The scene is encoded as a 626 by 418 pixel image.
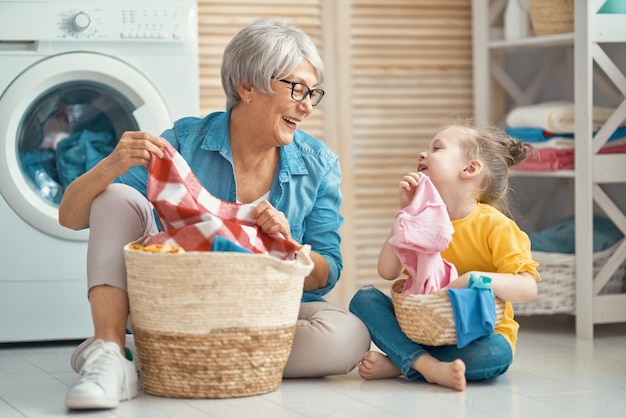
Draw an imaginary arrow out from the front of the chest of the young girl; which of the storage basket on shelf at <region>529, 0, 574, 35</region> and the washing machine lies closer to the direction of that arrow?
the washing machine

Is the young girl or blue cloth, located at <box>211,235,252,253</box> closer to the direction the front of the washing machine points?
the blue cloth

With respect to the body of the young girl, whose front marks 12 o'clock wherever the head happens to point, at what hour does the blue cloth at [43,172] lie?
The blue cloth is roughly at 2 o'clock from the young girl.

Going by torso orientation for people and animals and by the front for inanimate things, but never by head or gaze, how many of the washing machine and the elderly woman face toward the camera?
2

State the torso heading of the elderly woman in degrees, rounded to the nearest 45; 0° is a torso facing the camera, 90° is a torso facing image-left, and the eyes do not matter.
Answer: approximately 0°

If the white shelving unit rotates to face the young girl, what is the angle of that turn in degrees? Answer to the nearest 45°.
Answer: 0° — it already faces them

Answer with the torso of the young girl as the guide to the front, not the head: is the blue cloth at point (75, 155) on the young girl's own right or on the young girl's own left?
on the young girl's own right

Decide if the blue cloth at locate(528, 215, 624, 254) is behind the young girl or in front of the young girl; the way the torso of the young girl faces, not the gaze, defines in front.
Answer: behind

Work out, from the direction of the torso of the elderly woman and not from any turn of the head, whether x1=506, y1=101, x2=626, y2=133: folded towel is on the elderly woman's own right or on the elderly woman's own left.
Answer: on the elderly woman's own left

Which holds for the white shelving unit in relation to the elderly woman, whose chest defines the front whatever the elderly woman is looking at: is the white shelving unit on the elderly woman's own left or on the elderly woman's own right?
on the elderly woman's own left

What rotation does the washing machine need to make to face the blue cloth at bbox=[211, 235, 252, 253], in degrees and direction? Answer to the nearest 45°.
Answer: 0° — it already faces it
